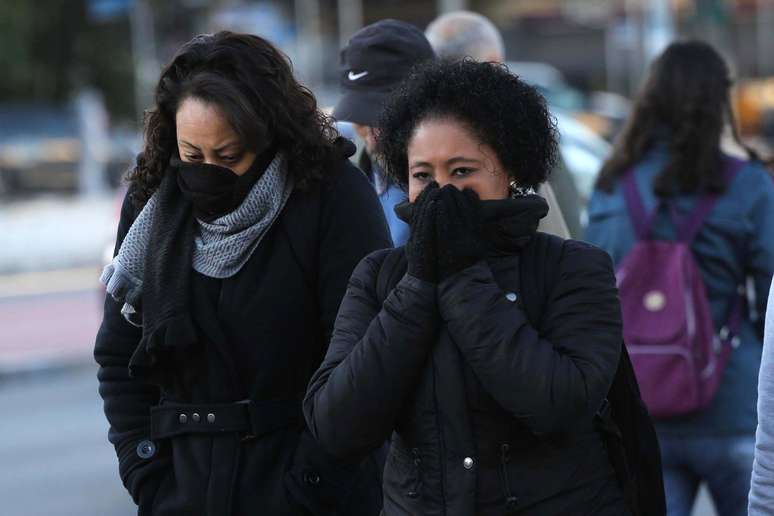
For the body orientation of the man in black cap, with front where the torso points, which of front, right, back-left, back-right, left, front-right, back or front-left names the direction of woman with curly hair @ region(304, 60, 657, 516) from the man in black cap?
front-left

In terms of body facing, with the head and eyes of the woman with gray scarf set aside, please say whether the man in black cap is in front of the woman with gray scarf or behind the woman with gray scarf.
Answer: behind

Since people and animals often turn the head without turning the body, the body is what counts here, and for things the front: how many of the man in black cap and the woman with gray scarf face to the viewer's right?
0

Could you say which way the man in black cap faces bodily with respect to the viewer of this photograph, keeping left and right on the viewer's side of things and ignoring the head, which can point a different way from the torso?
facing the viewer and to the left of the viewer

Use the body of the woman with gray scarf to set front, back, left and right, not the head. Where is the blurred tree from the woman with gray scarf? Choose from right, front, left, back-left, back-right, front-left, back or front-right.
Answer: back-right

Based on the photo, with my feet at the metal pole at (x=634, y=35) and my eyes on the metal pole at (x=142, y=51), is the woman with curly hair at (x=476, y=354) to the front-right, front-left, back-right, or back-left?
front-left

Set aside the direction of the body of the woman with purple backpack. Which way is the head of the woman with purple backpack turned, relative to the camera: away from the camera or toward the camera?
away from the camera

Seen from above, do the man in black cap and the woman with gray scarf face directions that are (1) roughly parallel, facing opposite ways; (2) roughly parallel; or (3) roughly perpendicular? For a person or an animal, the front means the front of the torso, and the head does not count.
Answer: roughly parallel

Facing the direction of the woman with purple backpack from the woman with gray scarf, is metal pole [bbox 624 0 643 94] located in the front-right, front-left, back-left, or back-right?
front-left

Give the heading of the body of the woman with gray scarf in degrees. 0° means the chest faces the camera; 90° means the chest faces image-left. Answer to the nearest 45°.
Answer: approximately 45°

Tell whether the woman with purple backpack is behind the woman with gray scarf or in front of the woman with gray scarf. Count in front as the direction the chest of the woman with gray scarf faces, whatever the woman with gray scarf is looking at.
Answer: behind
